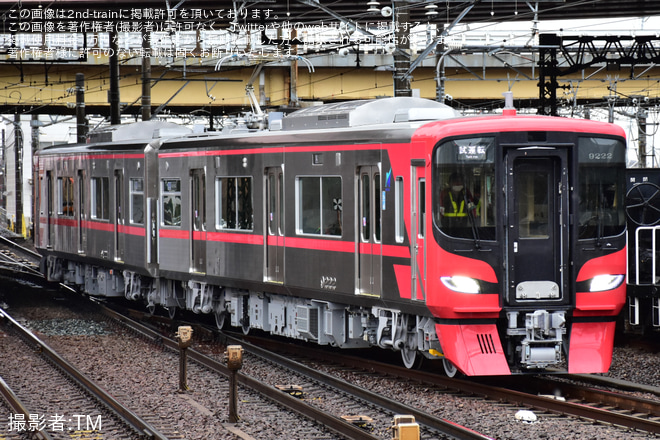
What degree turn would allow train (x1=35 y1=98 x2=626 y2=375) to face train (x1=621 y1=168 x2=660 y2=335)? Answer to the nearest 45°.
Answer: approximately 90° to its left

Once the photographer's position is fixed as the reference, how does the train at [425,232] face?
facing the viewer and to the right of the viewer

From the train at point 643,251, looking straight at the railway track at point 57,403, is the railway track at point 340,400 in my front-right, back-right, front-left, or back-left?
front-left

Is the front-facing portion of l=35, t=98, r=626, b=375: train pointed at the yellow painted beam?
no
